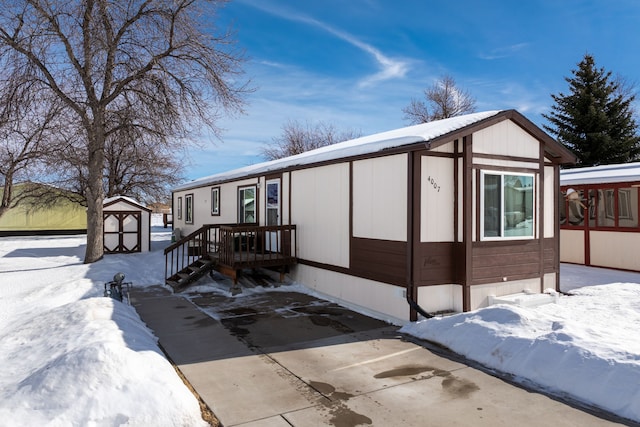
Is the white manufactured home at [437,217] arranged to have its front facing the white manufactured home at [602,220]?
no

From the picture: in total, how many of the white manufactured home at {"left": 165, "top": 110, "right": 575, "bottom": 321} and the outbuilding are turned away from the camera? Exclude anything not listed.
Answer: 0

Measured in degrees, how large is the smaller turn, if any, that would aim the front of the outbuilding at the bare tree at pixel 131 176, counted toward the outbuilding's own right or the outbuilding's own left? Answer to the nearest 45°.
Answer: approximately 180°

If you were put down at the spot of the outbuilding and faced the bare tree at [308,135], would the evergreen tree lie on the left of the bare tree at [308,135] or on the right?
right

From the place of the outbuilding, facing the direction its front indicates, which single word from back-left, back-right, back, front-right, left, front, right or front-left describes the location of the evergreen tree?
left

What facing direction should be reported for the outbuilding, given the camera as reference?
facing the viewer

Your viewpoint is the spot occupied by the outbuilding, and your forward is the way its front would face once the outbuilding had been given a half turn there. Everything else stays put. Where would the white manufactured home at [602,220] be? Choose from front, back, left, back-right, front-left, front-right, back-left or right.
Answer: back-right

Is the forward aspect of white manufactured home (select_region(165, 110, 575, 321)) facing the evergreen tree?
no

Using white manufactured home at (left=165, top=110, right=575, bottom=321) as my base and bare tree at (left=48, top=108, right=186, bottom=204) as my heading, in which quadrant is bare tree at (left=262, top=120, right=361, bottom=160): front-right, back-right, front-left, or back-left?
front-right
